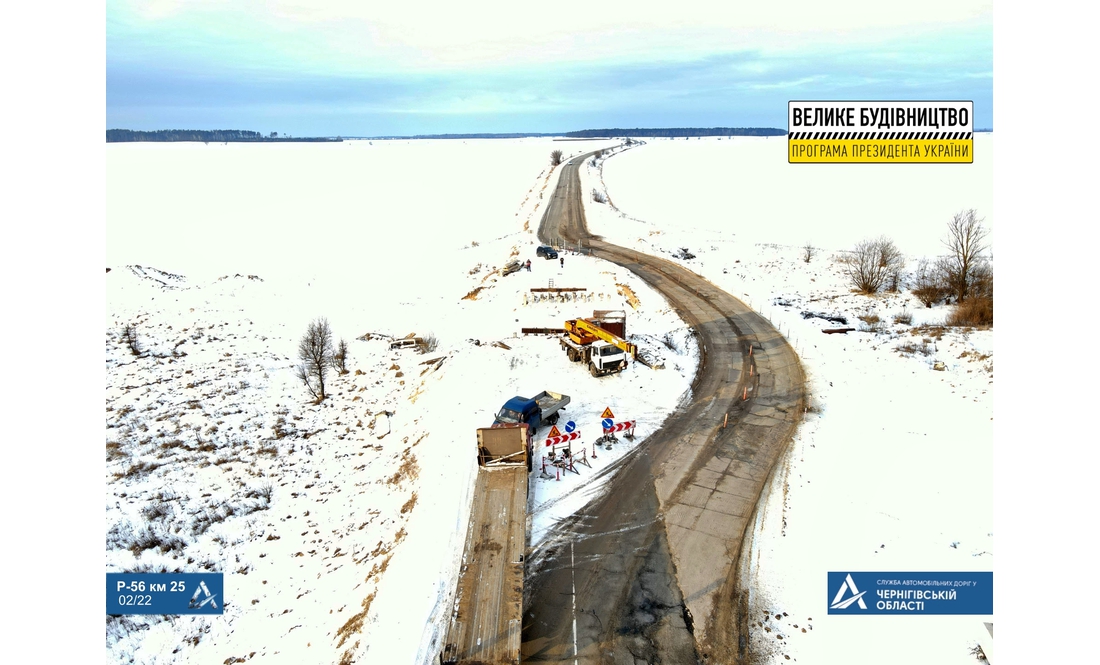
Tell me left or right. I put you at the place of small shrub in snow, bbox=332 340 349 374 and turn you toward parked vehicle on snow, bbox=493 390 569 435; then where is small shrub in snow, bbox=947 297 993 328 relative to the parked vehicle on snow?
left

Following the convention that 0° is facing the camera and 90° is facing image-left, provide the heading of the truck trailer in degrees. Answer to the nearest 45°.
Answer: approximately 180°

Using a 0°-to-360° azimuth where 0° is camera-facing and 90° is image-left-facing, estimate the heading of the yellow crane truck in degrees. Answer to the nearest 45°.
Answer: approximately 315°

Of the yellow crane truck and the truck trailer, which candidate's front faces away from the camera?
the truck trailer

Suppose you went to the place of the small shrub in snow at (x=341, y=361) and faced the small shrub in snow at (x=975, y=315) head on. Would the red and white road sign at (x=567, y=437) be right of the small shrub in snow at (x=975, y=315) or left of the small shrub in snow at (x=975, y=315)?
right

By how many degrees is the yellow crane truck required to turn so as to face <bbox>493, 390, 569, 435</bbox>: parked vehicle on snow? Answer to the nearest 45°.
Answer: approximately 45° to its right

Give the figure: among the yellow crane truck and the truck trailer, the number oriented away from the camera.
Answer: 1

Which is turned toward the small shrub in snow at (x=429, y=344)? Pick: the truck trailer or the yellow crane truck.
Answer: the truck trailer
